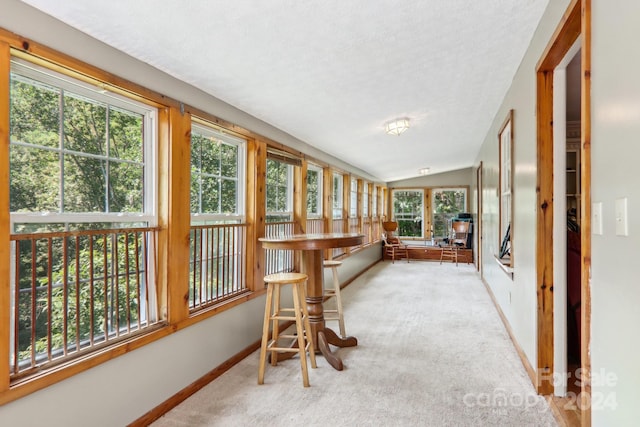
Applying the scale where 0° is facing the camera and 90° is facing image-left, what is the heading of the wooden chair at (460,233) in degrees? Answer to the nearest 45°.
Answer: approximately 45°

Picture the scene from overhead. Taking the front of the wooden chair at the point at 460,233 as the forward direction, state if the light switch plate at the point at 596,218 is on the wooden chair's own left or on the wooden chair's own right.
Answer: on the wooden chair's own left

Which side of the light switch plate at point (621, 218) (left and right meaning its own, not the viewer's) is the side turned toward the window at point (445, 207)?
right

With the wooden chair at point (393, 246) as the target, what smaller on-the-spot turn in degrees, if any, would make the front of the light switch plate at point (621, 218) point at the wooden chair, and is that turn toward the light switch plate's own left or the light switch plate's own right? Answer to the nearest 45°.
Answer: approximately 90° to the light switch plate's own right

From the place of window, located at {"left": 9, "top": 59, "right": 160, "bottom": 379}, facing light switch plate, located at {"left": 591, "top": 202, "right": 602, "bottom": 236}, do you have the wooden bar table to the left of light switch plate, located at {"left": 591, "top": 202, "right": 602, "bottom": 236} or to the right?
left

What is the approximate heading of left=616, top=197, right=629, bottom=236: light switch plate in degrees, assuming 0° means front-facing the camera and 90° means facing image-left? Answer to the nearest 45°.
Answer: approximately 45°

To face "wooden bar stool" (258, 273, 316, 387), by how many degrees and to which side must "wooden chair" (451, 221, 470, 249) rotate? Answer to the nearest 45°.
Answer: approximately 45° to its left

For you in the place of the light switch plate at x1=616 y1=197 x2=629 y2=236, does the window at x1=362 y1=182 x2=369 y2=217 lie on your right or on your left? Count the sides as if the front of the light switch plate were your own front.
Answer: on your right

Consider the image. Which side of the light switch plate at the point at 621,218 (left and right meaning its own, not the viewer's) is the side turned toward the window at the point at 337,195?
right

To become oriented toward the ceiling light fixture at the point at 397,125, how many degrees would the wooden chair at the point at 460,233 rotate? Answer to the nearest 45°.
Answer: approximately 45° to its left

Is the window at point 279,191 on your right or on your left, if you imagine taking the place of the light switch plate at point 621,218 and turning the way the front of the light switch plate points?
on your right
